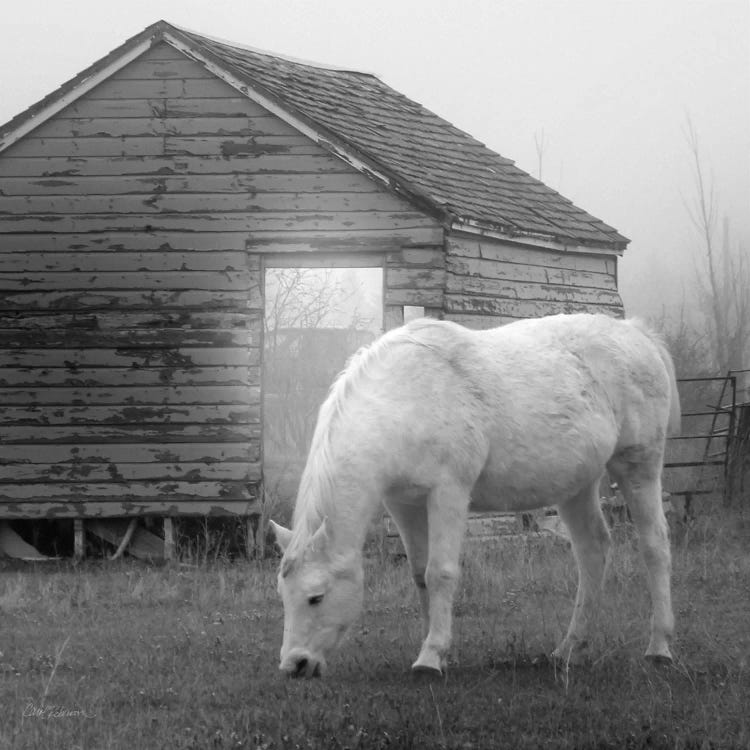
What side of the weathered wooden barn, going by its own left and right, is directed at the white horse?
front

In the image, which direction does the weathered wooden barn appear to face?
toward the camera
